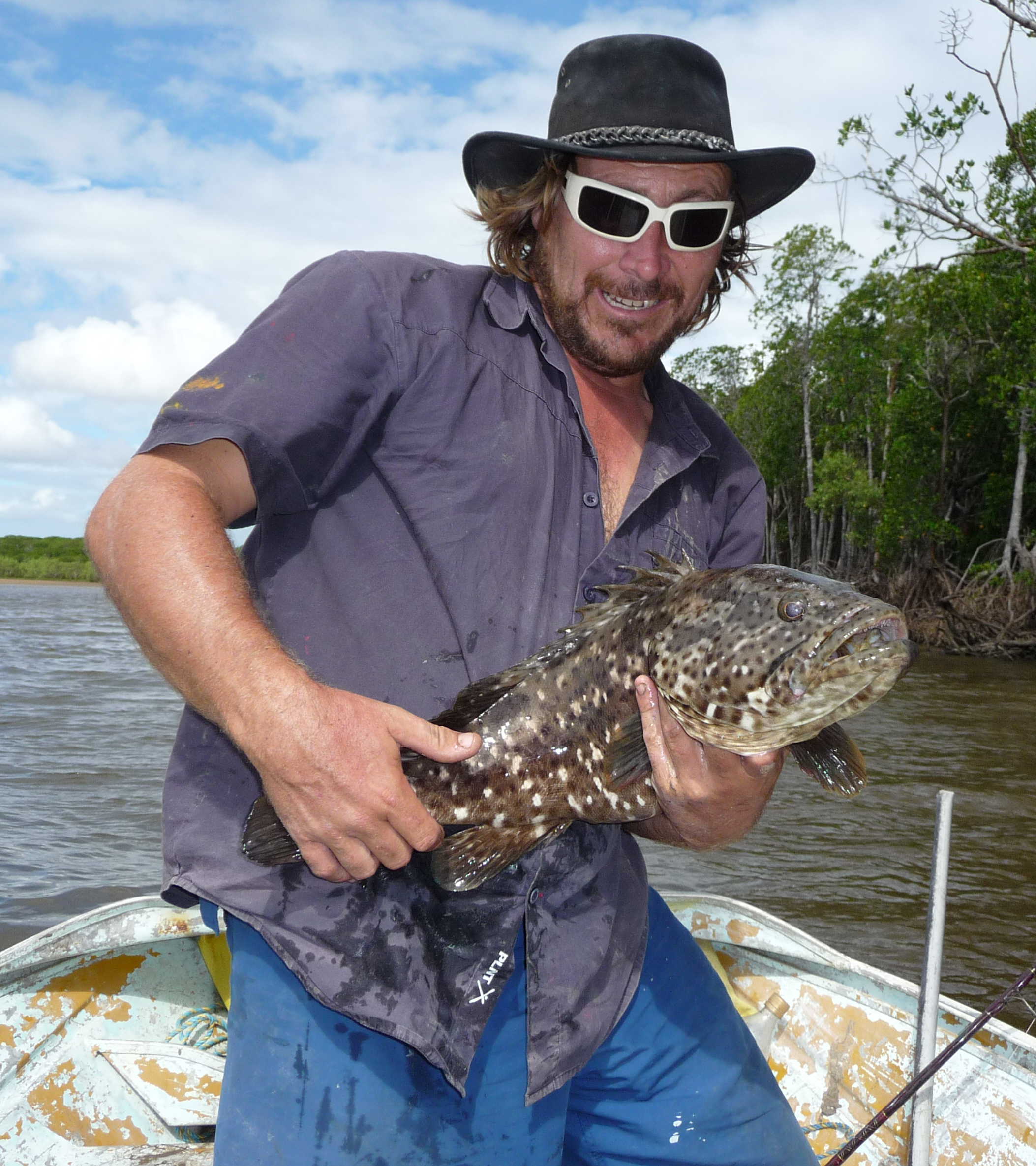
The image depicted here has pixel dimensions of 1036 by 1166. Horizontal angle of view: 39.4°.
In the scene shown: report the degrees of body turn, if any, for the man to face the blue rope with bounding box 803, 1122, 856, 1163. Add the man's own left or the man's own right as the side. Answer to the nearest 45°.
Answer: approximately 90° to the man's own left

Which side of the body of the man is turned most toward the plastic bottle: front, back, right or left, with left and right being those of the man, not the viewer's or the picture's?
left

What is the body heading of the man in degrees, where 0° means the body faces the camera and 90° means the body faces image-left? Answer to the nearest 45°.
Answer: approximately 315°

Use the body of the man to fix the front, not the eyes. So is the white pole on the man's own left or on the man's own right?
on the man's own left
